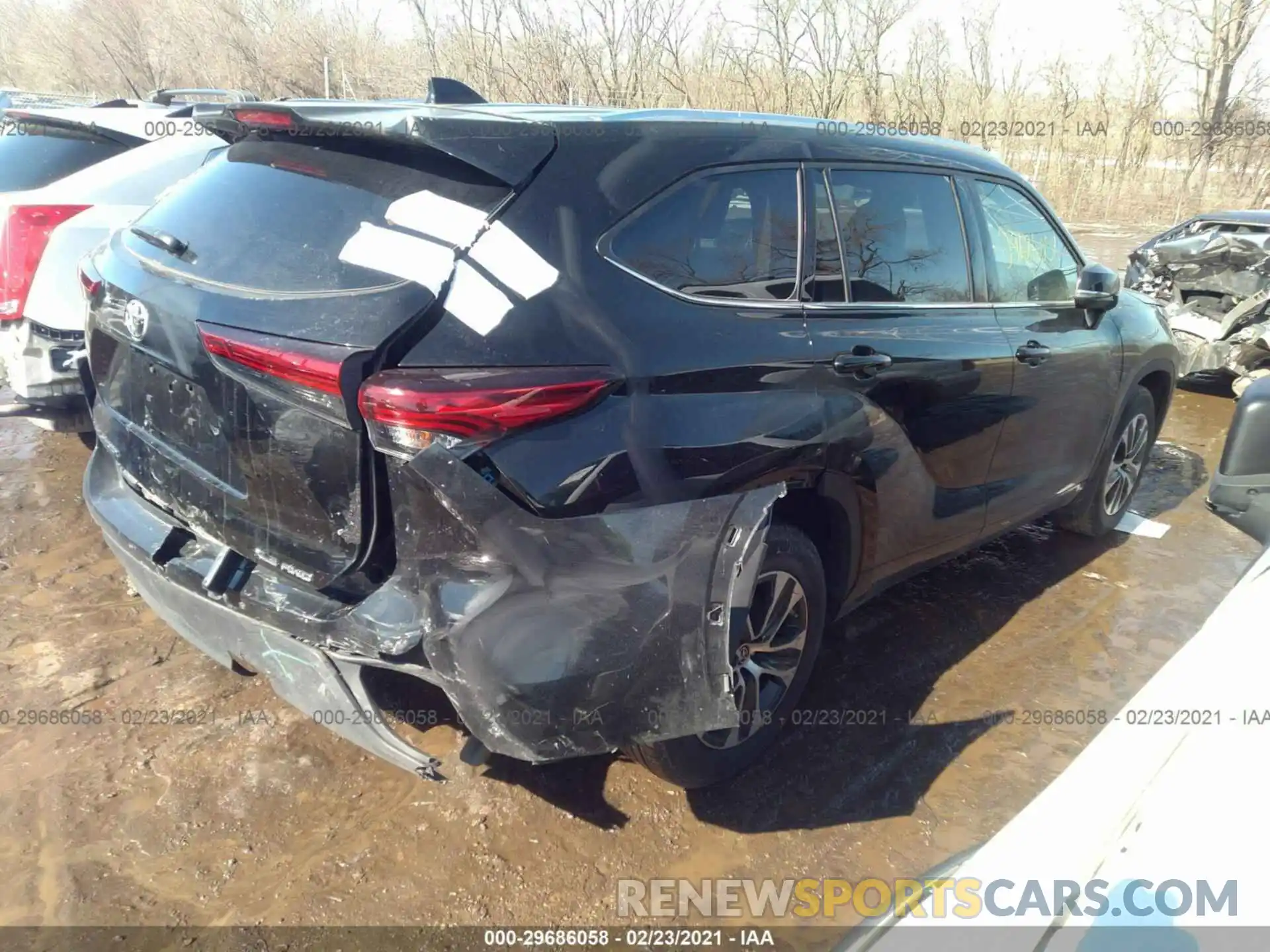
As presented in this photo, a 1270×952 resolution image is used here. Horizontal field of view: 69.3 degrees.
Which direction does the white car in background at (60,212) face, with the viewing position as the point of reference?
facing away from the viewer and to the right of the viewer

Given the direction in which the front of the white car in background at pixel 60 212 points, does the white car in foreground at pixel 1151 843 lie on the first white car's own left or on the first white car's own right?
on the first white car's own right

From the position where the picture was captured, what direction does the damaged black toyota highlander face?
facing away from the viewer and to the right of the viewer

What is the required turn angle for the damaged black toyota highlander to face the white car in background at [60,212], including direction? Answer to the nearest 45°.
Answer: approximately 90° to its left

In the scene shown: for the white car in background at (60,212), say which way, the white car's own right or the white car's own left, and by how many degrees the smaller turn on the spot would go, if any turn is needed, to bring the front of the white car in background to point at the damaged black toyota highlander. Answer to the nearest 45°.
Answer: approximately 135° to the white car's own right

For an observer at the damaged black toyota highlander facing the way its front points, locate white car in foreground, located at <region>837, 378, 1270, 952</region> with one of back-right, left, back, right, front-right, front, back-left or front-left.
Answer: right

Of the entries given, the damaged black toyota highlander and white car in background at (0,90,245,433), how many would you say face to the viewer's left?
0
